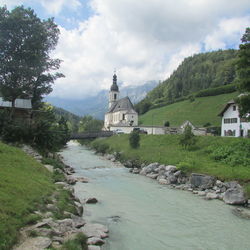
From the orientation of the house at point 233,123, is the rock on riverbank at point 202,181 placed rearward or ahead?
ahead

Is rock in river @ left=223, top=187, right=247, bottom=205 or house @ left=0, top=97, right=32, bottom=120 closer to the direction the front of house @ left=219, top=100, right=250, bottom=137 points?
the rock in river

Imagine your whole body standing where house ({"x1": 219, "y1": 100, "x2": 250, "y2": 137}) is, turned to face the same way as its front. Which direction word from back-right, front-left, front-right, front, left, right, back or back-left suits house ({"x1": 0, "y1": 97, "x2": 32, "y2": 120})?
front-right

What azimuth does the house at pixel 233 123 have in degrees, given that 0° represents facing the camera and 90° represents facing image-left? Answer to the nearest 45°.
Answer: approximately 0°

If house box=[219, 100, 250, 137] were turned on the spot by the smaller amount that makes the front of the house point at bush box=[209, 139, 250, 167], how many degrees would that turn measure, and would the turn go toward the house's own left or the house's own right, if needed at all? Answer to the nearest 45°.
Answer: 0° — it already faces it

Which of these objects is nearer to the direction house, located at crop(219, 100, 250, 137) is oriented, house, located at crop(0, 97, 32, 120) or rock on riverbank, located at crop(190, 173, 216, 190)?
the rock on riverbank

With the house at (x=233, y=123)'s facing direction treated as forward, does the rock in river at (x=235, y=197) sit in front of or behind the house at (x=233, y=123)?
in front

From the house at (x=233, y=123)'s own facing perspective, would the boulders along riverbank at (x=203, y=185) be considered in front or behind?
in front

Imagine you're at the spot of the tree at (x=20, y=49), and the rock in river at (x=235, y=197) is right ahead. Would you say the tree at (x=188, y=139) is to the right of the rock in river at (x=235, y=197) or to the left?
left
